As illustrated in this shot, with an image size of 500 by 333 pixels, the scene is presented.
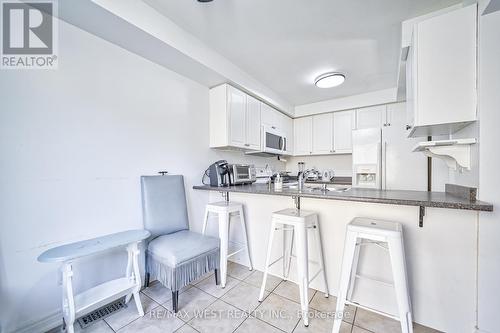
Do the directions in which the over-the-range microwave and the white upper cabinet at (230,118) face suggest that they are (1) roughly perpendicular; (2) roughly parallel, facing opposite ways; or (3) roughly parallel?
roughly parallel

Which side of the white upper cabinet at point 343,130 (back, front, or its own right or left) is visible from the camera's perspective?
front

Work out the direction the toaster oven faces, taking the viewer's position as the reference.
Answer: facing the viewer and to the right of the viewer

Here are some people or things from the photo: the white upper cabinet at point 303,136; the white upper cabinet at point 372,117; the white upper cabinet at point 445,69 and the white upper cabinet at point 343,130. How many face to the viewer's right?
0

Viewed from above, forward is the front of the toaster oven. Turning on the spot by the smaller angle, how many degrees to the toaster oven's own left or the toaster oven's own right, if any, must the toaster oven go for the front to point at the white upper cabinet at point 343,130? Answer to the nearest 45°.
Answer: approximately 90° to the toaster oven's own left

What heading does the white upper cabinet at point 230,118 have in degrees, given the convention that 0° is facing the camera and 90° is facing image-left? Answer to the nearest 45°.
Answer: approximately 315°

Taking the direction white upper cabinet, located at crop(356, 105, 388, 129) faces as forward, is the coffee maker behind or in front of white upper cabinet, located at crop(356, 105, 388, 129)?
in front

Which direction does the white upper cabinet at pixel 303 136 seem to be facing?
toward the camera

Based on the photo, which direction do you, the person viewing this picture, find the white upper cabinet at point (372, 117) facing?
facing the viewer

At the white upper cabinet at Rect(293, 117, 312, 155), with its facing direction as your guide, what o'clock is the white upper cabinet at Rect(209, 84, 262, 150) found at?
the white upper cabinet at Rect(209, 84, 262, 150) is roughly at 1 o'clock from the white upper cabinet at Rect(293, 117, 312, 155).

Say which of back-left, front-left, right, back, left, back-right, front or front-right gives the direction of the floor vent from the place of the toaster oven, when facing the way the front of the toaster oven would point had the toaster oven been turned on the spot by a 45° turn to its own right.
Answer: front-right

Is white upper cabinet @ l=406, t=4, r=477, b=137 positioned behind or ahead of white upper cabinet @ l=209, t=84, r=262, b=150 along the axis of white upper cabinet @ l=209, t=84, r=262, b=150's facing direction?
ahead
